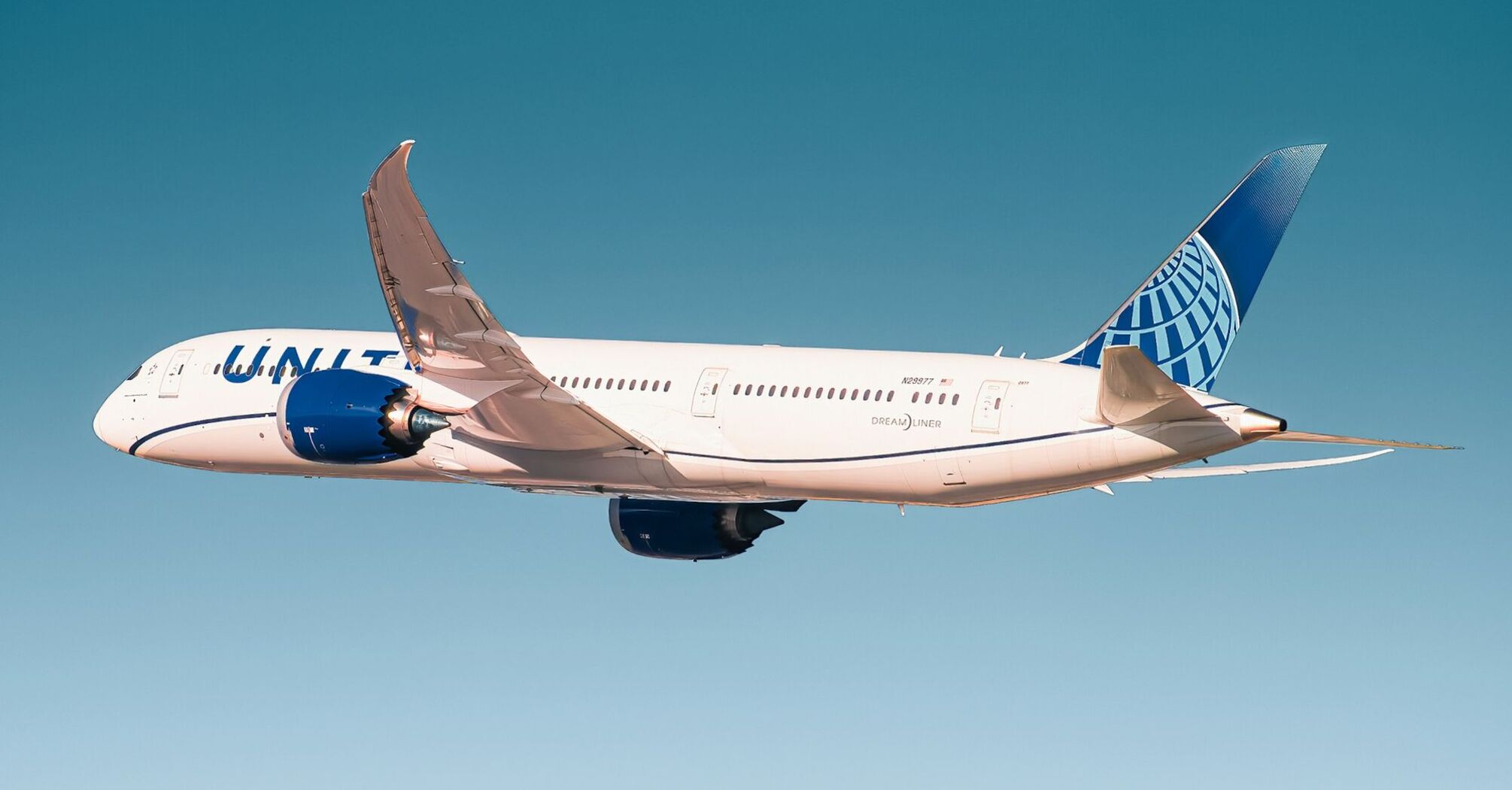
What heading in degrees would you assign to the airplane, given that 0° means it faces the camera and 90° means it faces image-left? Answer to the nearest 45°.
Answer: approximately 135°
